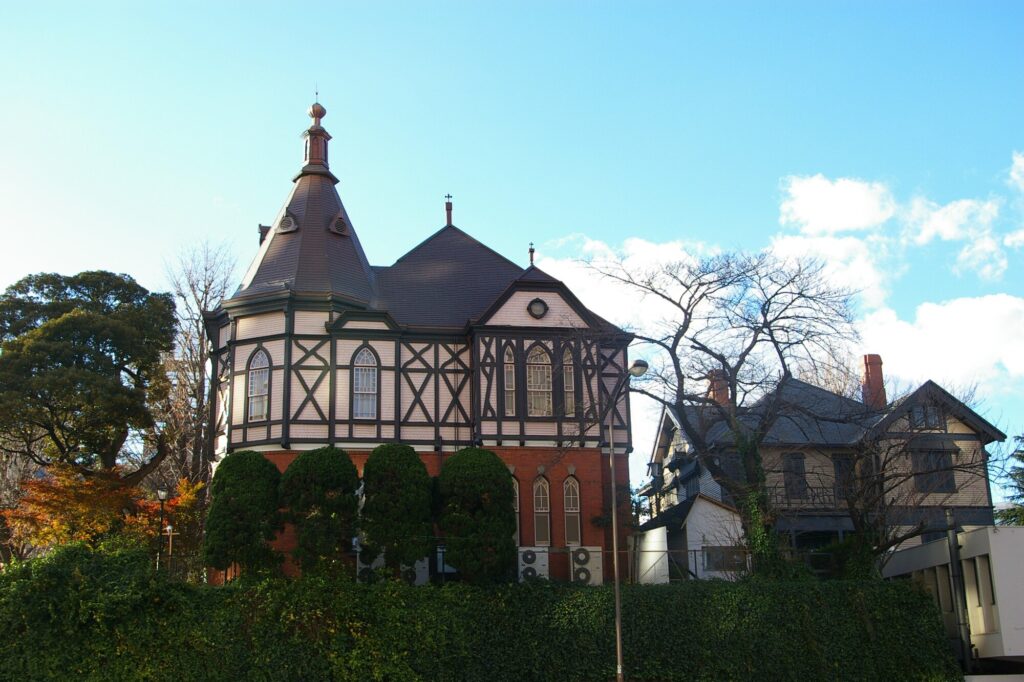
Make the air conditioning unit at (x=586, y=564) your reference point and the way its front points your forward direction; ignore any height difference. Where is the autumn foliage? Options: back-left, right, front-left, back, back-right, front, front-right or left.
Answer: right

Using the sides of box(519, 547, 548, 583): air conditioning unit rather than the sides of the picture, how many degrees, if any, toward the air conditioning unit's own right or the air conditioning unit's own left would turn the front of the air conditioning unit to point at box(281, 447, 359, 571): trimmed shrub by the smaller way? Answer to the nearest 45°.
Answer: approximately 45° to the air conditioning unit's own right

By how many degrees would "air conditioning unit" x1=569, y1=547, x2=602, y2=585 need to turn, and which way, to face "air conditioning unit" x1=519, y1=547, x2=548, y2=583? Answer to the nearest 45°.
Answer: approximately 90° to its right

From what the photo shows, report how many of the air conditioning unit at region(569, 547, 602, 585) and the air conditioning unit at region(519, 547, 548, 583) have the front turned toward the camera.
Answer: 2

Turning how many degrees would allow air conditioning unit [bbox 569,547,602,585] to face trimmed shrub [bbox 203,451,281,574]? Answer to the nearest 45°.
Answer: approximately 45° to its right

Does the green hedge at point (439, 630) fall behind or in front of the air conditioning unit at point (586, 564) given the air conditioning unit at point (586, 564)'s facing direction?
in front

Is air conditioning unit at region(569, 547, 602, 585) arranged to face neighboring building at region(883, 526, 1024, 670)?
no

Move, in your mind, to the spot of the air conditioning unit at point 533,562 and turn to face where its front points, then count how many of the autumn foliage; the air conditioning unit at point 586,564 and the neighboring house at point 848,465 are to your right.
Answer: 1

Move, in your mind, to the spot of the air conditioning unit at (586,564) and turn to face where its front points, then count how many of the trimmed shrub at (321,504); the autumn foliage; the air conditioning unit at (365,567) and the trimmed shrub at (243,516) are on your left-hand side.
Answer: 0

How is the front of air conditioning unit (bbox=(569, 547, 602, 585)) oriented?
toward the camera

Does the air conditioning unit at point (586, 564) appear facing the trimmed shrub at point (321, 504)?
no

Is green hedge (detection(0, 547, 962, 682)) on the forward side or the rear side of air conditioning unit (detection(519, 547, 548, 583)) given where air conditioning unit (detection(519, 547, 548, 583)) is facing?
on the forward side

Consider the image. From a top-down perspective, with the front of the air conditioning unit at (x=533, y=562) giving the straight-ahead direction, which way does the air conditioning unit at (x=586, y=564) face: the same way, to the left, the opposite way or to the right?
the same way

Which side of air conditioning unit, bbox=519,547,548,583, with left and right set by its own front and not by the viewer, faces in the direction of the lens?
front

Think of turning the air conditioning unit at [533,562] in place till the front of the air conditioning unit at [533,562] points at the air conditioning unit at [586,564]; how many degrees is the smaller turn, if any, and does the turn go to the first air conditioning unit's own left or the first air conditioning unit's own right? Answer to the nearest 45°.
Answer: approximately 90° to the first air conditioning unit's own left
